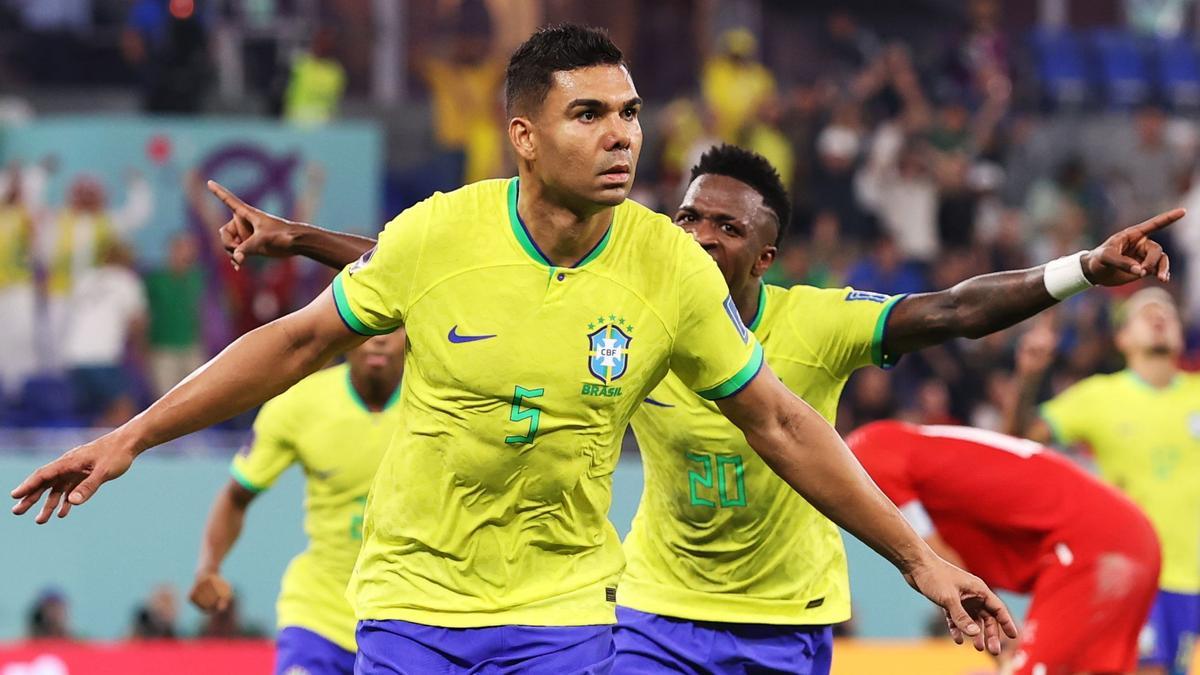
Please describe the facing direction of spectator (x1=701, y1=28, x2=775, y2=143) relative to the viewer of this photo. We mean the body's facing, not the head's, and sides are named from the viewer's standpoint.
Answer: facing the viewer

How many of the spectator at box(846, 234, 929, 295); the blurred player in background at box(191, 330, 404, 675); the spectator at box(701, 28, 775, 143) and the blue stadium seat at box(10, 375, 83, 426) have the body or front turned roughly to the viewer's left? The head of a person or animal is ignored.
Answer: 0

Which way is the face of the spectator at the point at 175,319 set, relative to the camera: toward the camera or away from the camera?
toward the camera

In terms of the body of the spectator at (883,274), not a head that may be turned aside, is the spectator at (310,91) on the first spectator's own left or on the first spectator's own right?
on the first spectator's own right

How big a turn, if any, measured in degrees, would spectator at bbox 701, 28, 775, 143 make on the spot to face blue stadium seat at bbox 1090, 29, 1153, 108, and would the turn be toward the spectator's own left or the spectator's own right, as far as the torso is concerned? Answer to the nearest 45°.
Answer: approximately 135° to the spectator's own left

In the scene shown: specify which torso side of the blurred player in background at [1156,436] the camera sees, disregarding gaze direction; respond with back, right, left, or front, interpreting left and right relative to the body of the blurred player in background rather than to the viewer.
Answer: front

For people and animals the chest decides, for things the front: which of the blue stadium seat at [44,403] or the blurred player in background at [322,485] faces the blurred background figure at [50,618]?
the blue stadium seat

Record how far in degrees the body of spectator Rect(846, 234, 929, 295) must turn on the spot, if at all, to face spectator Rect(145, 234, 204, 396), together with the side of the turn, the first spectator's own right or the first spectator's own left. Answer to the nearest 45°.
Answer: approximately 90° to the first spectator's own right

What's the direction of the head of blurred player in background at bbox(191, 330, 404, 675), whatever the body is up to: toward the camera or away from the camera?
toward the camera

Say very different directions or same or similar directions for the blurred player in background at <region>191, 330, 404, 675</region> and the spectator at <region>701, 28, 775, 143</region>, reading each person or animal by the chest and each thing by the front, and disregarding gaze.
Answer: same or similar directions

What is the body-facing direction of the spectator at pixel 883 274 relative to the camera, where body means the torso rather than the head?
toward the camera

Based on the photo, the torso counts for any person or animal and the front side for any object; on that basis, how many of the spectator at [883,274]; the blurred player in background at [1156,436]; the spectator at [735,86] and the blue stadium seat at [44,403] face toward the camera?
4
